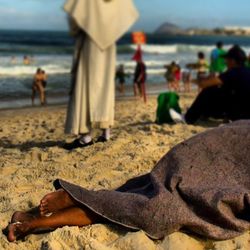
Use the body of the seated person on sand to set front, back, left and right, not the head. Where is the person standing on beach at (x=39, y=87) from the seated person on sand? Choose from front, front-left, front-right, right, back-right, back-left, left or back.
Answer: front-right

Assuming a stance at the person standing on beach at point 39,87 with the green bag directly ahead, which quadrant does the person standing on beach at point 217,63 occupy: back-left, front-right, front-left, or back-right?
front-left

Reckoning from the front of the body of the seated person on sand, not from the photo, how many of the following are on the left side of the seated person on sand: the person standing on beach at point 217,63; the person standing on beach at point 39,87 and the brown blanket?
1

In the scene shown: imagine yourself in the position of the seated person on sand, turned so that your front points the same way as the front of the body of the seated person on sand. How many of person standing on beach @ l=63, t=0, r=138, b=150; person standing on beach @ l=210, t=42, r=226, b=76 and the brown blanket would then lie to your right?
1

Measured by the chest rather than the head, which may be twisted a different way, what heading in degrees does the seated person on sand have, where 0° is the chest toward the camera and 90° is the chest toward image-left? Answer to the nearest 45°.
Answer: approximately 90°

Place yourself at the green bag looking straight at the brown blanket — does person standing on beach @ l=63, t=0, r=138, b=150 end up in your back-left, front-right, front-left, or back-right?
front-right
